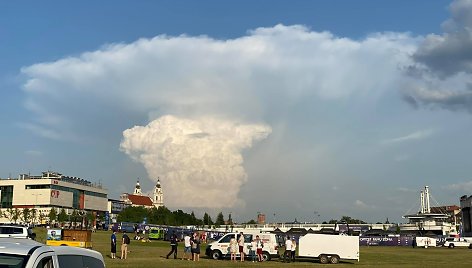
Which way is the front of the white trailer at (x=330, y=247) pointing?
to the viewer's left

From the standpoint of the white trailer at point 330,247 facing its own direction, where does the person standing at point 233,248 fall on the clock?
The person standing is roughly at 11 o'clock from the white trailer.

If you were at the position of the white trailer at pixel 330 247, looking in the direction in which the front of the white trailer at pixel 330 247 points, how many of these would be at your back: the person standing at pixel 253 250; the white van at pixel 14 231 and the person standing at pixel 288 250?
0

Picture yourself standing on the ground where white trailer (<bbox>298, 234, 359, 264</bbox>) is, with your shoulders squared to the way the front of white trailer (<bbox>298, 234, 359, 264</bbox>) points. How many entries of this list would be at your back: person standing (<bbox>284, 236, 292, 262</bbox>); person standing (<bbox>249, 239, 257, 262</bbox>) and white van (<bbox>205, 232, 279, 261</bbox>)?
0

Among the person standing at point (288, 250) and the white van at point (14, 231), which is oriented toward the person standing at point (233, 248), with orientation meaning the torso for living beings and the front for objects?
the white van

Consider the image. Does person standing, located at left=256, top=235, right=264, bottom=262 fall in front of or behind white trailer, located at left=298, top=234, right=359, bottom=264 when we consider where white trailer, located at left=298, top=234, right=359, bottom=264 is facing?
in front

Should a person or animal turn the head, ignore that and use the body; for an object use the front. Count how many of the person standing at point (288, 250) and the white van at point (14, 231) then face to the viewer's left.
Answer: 0

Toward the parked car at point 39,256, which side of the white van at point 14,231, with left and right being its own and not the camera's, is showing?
right

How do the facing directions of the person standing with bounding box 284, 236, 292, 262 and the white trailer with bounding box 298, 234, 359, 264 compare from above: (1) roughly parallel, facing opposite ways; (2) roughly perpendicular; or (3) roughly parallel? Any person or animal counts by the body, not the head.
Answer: roughly perpendicular

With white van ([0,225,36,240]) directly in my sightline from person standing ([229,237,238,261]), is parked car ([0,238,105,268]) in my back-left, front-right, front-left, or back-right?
front-left

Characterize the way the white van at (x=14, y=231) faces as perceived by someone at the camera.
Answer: facing to the right of the viewer

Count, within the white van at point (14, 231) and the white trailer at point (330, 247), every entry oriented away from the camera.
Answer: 0
